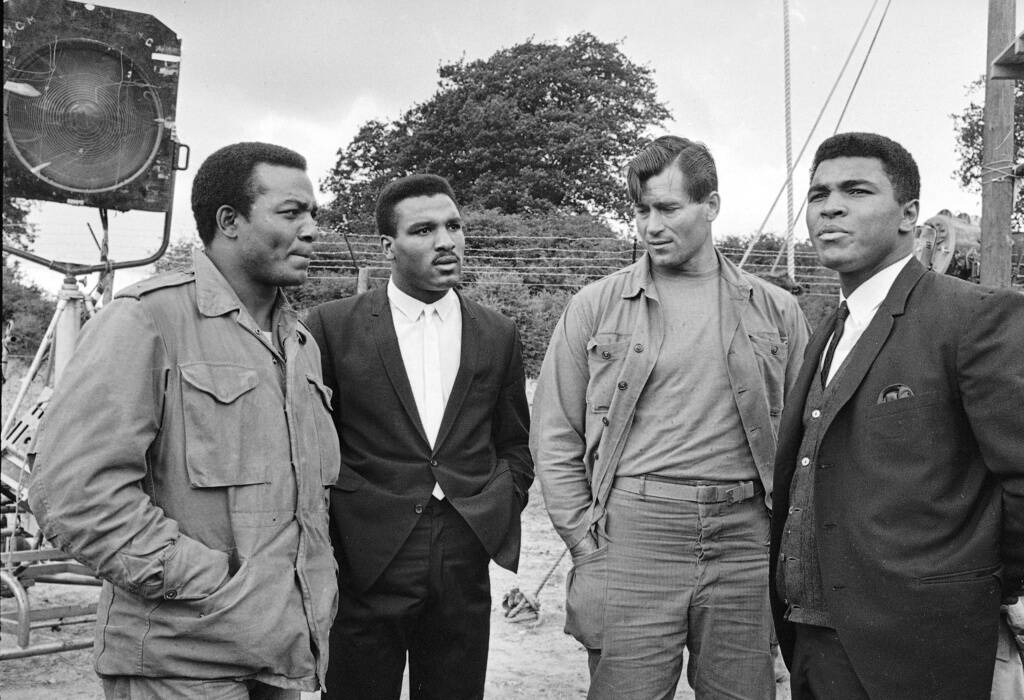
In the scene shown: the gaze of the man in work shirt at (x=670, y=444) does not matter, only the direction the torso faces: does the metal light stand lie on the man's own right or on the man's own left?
on the man's own right

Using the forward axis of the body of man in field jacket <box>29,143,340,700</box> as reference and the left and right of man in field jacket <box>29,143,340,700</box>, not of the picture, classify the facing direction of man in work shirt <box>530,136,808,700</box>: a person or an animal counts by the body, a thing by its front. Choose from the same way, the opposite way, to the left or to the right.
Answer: to the right

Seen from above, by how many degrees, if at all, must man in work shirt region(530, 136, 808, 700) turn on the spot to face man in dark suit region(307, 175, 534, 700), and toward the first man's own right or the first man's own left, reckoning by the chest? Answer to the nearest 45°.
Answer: approximately 90° to the first man's own right

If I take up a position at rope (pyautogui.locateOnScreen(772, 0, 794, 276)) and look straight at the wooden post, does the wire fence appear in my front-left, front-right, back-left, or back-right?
back-left

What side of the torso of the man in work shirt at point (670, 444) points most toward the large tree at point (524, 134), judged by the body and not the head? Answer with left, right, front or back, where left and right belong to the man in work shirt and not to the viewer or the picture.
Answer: back

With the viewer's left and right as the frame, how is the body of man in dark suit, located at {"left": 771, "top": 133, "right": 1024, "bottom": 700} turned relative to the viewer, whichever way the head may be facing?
facing the viewer and to the left of the viewer

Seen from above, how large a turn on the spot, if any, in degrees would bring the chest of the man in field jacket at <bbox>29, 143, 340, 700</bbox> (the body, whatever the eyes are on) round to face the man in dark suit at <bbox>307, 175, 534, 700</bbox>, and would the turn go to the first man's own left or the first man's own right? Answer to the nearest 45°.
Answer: approximately 90° to the first man's own left

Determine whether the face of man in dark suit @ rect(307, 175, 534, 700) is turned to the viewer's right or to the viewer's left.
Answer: to the viewer's right

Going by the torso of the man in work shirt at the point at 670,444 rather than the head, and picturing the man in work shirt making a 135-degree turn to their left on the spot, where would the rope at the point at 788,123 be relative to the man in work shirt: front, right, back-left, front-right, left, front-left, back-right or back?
front-left

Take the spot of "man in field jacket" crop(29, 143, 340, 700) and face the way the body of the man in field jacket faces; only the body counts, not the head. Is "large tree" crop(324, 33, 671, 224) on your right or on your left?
on your left

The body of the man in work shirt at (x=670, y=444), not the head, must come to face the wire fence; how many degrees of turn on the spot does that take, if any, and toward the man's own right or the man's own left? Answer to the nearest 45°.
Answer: approximately 180°

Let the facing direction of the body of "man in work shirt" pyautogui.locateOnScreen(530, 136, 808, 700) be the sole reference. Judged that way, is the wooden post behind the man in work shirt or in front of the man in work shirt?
behind

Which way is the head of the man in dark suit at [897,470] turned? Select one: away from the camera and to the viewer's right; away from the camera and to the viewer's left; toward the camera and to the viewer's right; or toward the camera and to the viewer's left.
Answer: toward the camera and to the viewer's left

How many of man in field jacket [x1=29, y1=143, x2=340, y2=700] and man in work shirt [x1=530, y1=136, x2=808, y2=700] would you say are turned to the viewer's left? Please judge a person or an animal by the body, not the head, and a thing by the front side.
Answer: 0

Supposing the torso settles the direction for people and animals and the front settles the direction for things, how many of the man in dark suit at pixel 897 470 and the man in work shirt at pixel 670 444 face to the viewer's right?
0

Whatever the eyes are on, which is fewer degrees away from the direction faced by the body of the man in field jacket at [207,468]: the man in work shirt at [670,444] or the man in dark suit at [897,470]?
the man in dark suit

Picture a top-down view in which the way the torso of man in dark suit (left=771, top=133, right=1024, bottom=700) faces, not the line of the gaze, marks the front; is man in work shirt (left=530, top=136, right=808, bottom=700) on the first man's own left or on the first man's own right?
on the first man's own right

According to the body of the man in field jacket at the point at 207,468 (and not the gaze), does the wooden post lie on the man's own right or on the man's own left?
on the man's own left

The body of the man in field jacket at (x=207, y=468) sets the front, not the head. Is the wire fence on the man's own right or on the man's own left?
on the man's own left

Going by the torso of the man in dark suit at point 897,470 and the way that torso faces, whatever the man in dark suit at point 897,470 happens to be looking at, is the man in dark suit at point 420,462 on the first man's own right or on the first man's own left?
on the first man's own right

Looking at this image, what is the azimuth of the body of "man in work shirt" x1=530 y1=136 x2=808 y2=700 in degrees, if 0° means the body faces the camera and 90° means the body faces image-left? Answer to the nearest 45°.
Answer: approximately 0°
